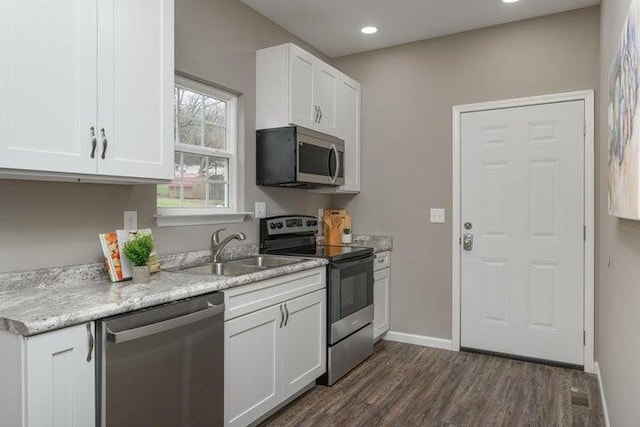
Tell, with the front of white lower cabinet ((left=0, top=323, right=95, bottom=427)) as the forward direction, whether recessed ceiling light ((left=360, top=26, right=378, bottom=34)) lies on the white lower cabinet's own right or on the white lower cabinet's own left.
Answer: on the white lower cabinet's own left

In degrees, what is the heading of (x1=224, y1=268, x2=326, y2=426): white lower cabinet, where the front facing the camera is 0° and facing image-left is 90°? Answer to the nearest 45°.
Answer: approximately 315°

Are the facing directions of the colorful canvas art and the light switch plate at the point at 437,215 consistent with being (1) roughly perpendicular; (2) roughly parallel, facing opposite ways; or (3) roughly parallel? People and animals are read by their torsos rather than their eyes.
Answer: roughly perpendicular

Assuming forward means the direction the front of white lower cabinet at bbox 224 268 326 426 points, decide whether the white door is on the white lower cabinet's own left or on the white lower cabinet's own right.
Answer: on the white lower cabinet's own left

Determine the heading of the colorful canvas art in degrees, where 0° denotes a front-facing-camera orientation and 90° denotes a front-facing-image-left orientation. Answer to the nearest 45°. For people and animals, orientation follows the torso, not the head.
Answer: approximately 90°

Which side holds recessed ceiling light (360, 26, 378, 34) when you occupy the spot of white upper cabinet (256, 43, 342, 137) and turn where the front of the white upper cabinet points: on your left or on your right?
on your left

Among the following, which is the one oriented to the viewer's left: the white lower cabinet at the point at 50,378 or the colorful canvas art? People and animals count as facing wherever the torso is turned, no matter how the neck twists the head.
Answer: the colorful canvas art

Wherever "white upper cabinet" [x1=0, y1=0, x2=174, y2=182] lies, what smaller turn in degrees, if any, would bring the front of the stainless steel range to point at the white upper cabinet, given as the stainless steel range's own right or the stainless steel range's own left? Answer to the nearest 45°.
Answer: approximately 90° to the stainless steel range's own right

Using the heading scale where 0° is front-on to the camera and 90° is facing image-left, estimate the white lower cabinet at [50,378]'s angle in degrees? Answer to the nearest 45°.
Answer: approximately 315°

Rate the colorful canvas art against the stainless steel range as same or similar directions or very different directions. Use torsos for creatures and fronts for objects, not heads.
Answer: very different directions
